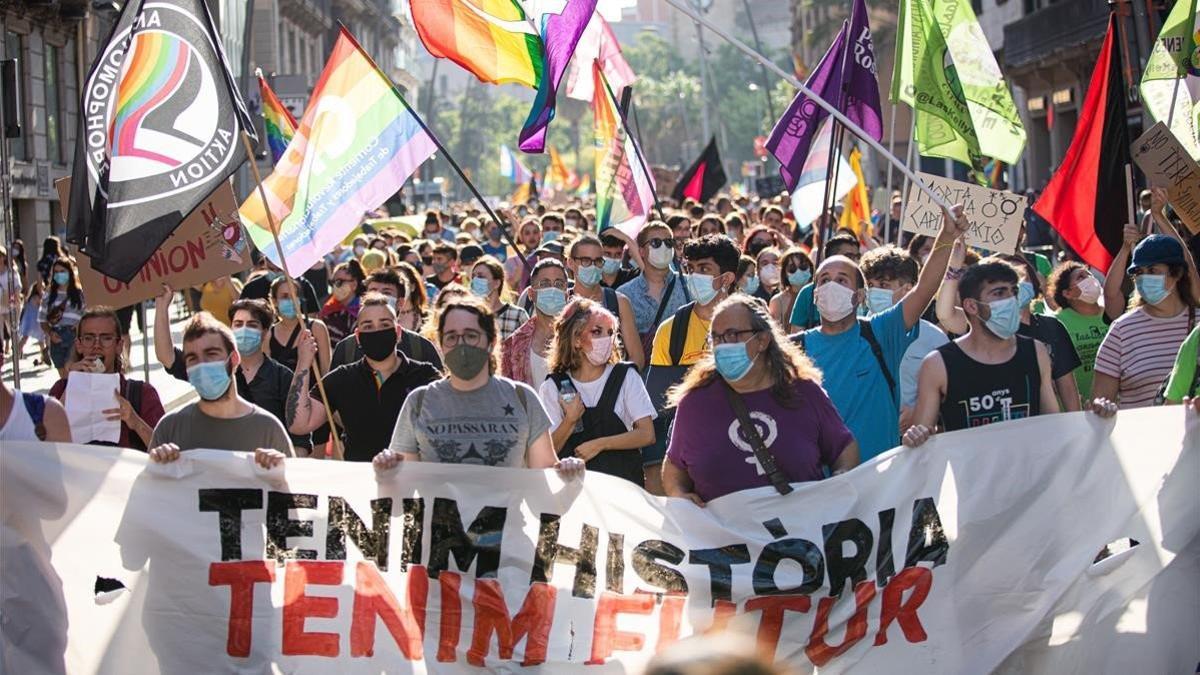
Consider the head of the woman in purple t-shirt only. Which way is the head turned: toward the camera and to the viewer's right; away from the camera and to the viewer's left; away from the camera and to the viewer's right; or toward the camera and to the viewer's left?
toward the camera and to the viewer's left

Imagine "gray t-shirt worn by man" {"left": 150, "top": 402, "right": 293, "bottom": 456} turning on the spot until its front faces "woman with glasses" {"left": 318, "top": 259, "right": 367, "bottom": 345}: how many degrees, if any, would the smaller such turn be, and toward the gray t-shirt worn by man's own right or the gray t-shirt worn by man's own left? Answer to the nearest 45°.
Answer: approximately 180°

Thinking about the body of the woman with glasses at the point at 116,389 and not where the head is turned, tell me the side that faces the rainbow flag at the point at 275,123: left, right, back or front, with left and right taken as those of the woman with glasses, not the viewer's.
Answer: back

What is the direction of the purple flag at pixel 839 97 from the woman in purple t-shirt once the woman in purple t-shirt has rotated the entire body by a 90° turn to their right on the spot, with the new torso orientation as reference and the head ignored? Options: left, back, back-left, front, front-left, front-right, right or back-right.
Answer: right

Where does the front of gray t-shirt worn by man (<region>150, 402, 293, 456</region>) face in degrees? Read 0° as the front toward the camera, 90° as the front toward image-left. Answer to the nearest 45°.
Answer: approximately 0°

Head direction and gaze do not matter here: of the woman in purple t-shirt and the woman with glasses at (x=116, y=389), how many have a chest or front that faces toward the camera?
2

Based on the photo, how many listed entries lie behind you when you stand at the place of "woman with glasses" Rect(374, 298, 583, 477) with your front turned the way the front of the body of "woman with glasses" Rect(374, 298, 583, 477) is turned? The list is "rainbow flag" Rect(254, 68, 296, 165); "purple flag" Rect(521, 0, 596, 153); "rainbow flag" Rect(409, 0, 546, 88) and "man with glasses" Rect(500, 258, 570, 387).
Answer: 4

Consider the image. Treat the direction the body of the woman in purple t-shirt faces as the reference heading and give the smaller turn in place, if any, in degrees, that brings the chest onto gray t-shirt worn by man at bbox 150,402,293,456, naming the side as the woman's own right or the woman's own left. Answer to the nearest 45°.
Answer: approximately 90° to the woman's own right

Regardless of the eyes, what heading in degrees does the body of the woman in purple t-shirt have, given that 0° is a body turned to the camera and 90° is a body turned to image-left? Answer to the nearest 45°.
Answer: approximately 0°
